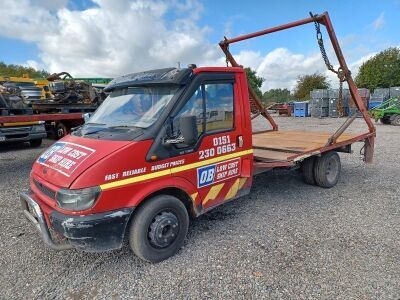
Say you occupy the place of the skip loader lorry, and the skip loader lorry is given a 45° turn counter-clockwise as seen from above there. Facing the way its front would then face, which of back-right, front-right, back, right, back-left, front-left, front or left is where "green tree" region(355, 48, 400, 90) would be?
back-left

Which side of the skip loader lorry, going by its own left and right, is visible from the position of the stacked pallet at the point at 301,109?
back

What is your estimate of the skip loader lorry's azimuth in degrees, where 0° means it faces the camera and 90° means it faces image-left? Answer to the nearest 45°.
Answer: approximately 45°
